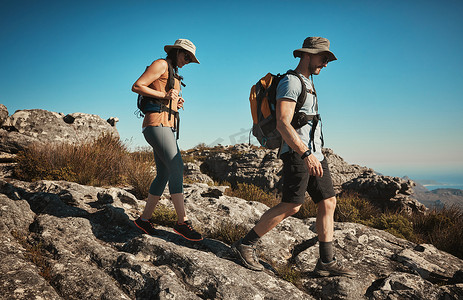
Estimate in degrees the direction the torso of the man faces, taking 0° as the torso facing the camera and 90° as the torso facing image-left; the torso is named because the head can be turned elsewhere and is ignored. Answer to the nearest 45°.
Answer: approximately 270°

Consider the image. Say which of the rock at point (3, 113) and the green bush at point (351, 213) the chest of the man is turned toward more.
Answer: the green bush

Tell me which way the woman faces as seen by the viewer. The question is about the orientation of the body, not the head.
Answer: to the viewer's right

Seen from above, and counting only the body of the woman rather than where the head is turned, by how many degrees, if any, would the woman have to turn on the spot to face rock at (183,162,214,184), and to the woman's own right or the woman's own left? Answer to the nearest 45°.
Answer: approximately 90° to the woman's own left

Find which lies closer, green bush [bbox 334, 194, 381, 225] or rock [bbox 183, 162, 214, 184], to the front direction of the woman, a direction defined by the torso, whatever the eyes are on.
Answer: the green bush

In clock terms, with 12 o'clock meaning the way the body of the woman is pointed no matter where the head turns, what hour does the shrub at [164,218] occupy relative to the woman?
The shrub is roughly at 9 o'clock from the woman.

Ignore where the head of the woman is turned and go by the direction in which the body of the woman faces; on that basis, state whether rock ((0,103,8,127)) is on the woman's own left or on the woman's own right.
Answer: on the woman's own left

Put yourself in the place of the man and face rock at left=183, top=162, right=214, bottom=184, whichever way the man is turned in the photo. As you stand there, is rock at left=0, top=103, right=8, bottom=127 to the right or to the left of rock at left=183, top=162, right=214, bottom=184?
left

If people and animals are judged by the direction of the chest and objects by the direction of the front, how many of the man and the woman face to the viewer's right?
2

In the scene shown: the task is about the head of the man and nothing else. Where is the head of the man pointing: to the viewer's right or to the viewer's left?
to the viewer's right
